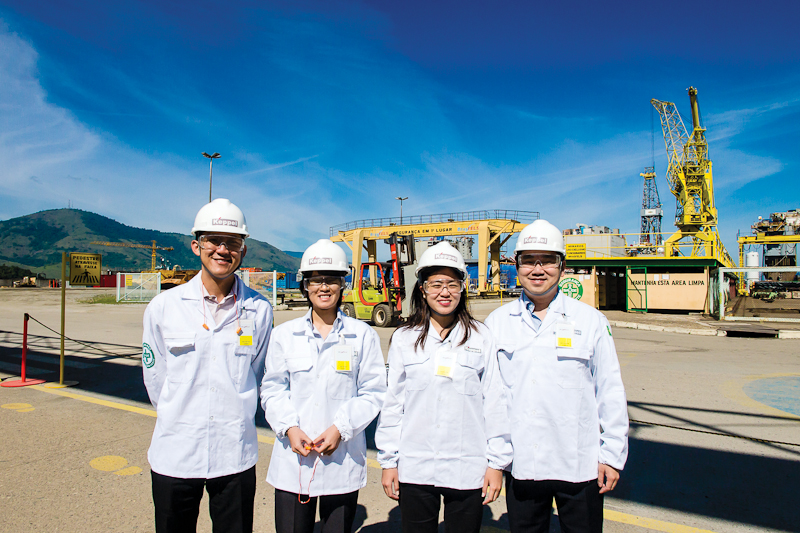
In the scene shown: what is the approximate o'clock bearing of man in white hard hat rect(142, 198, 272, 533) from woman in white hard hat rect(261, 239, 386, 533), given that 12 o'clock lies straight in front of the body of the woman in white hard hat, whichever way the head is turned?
The man in white hard hat is roughly at 3 o'clock from the woman in white hard hat.

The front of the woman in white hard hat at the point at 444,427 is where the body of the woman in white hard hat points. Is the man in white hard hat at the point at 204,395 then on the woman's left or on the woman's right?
on the woman's right

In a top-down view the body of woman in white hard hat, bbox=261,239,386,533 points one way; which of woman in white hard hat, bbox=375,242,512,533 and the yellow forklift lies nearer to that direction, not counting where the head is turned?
the woman in white hard hat

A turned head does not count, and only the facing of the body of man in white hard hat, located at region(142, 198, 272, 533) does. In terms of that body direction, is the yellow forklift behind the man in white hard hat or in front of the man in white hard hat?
behind

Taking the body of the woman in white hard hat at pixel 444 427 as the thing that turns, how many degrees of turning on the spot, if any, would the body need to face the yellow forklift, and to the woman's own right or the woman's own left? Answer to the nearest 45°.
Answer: approximately 180°

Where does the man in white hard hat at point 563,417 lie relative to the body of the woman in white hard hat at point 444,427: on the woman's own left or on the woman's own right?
on the woman's own left

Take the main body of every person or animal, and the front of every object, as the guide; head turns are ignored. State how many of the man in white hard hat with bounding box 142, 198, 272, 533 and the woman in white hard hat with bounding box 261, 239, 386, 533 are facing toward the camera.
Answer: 2
